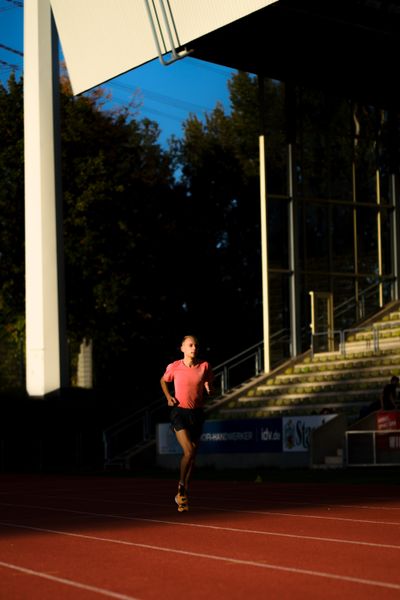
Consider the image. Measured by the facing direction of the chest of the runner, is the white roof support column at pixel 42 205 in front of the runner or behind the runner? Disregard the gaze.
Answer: behind

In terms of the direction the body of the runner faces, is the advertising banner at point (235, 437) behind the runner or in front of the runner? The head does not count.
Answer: behind

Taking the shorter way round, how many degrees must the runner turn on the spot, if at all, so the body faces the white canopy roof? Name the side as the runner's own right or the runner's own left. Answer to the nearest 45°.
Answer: approximately 180°

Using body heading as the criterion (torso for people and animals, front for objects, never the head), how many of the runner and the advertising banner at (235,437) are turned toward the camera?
2

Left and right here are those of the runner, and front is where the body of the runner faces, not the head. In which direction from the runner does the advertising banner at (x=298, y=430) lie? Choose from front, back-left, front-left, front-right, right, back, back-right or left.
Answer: back

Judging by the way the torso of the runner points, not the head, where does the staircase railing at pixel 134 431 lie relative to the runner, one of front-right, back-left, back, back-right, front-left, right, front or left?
back
